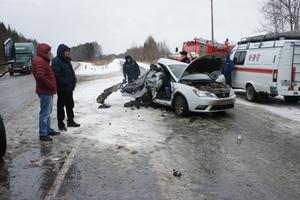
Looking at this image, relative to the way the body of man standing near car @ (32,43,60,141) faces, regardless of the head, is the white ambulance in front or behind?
in front

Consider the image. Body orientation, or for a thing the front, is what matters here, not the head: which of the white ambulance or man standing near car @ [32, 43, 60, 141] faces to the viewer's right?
the man standing near car

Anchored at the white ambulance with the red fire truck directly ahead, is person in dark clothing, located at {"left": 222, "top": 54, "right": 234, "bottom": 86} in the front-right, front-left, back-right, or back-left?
front-left

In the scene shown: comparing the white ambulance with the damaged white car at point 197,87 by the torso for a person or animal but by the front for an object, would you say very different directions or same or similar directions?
very different directions

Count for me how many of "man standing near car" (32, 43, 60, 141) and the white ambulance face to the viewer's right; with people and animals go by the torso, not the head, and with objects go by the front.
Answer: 1

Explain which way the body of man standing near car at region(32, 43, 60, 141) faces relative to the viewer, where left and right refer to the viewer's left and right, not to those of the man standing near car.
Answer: facing to the right of the viewer

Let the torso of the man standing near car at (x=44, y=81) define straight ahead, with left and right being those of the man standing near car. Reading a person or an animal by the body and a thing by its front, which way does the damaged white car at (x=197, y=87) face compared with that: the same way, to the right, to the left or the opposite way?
to the right

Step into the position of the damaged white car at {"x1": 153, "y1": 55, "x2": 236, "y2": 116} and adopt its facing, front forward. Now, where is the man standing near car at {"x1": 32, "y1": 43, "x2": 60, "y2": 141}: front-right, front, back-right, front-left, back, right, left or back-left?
right

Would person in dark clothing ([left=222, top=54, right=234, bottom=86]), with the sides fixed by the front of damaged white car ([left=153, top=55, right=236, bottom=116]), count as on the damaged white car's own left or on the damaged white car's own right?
on the damaged white car's own left

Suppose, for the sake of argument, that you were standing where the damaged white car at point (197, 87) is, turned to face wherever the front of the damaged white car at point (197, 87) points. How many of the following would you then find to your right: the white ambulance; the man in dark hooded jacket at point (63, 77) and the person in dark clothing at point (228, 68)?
1

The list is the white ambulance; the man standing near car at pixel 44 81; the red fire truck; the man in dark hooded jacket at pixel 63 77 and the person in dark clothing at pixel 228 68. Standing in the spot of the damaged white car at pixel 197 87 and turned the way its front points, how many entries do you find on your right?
2

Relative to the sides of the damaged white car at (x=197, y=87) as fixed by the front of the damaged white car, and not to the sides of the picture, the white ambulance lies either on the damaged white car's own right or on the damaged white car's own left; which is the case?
on the damaged white car's own left
